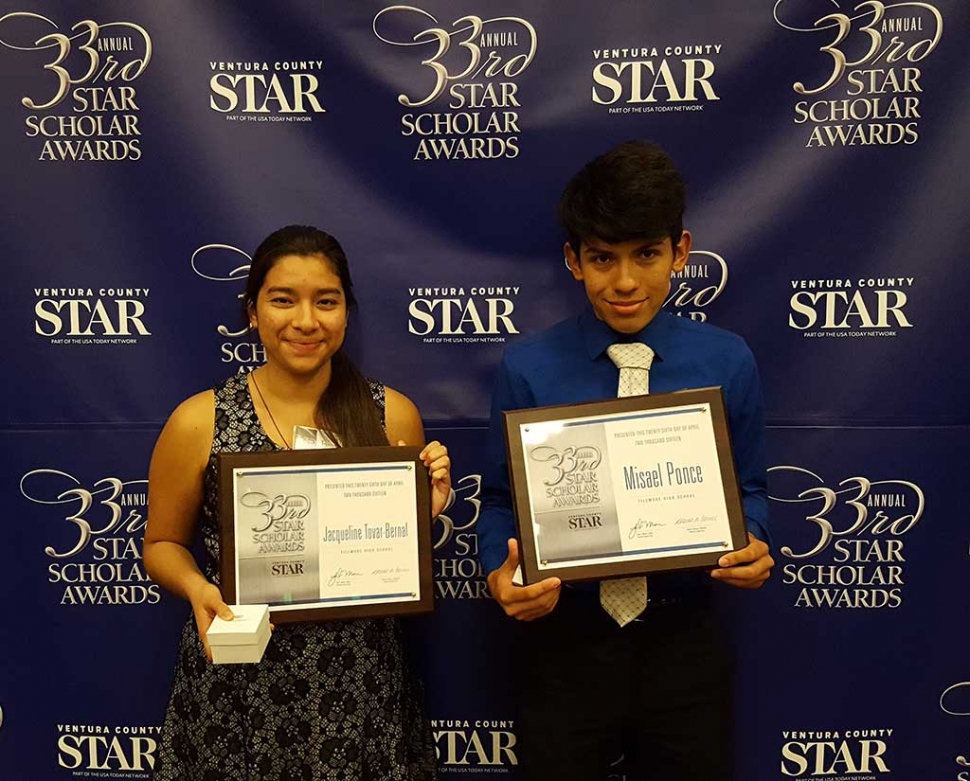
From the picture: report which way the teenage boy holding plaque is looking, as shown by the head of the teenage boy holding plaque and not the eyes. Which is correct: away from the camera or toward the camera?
toward the camera

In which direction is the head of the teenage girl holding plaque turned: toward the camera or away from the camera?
toward the camera

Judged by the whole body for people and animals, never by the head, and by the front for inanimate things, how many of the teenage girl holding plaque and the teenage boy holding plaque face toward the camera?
2

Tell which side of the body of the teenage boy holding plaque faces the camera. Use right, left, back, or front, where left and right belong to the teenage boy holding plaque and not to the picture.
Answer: front

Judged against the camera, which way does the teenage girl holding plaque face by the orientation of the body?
toward the camera

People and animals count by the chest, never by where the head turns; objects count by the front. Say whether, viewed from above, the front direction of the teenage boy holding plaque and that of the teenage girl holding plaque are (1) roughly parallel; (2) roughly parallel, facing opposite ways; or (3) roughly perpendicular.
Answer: roughly parallel
